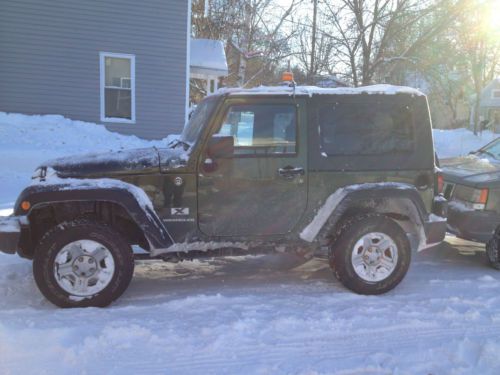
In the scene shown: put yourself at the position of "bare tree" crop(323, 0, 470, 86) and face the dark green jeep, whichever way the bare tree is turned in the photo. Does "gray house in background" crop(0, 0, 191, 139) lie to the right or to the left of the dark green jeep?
right

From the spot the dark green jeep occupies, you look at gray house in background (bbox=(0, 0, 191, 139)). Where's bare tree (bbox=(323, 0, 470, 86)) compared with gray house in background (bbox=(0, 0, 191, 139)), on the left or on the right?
right

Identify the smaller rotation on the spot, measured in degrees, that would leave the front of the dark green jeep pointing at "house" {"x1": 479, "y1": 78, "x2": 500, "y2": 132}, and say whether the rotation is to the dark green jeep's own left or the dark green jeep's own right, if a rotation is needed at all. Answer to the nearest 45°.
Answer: approximately 135° to the dark green jeep's own right

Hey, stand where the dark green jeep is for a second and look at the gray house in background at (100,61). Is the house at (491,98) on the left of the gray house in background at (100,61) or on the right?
right

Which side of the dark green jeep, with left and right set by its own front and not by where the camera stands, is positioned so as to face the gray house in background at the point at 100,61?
right

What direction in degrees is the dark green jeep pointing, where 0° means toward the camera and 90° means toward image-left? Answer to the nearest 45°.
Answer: approximately 90°

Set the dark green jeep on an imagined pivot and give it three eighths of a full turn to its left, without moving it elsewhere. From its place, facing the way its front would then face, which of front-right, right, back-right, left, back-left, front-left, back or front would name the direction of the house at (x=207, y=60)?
back-left
